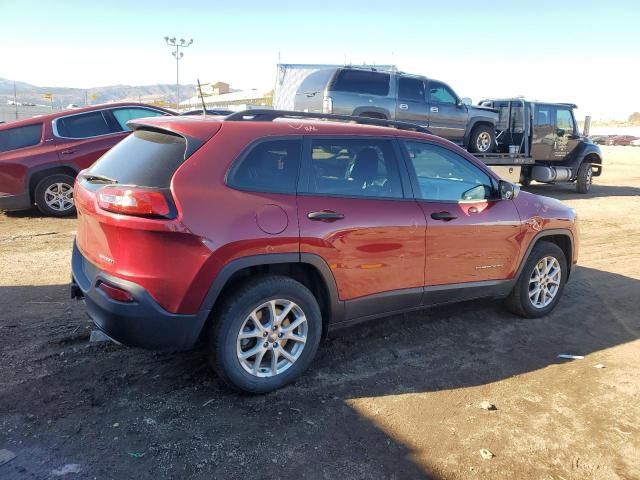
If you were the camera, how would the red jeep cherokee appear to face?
facing away from the viewer and to the right of the viewer

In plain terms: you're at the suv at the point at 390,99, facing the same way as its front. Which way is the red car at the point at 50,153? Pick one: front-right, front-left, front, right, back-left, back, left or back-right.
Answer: back

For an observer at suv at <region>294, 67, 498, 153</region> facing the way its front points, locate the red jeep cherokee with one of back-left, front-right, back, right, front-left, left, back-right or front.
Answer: back-right

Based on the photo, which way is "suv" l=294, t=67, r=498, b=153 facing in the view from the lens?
facing away from the viewer and to the right of the viewer

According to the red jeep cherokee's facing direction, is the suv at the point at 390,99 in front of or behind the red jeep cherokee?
in front

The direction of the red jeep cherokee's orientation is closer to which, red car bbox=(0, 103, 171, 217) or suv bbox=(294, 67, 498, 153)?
the suv

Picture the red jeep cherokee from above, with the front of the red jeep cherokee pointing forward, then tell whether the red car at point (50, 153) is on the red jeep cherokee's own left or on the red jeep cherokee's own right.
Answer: on the red jeep cherokee's own left

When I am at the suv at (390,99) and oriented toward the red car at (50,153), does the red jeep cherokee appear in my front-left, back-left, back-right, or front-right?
front-left
